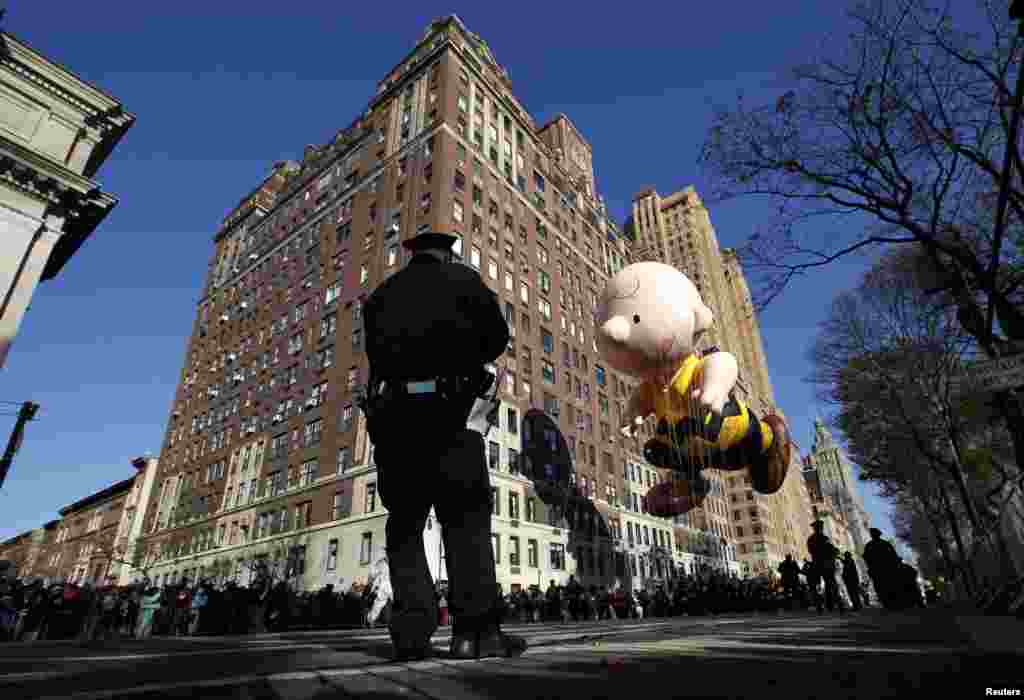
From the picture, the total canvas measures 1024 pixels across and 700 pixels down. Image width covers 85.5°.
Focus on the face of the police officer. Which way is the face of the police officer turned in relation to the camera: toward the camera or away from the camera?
away from the camera

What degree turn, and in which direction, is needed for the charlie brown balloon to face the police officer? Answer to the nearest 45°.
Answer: approximately 45° to its left

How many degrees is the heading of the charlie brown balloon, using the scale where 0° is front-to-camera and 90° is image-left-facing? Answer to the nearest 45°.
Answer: approximately 45°
